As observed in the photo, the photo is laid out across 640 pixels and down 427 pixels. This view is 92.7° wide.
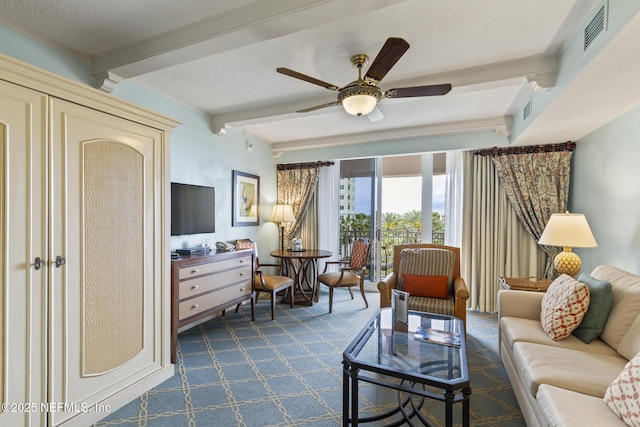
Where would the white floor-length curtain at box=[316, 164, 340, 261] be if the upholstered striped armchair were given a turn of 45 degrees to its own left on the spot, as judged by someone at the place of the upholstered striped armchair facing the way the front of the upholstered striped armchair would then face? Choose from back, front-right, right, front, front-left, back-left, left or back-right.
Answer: back

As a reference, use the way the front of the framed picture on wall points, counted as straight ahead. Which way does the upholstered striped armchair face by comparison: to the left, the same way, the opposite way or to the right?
to the right

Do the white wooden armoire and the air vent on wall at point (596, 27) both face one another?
yes

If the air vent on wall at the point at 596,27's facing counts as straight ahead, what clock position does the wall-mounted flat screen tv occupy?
The wall-mounted flat screen tv is roughly at 1 o'clock from the air vent on wall.

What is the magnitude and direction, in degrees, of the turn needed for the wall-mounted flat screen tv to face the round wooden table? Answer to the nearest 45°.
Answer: approximately 45° to its left

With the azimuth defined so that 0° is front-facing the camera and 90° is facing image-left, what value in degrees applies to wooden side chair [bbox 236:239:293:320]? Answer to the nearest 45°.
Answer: approximately 315°

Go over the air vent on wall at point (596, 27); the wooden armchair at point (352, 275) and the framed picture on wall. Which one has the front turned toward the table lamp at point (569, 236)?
the framed picture on wall

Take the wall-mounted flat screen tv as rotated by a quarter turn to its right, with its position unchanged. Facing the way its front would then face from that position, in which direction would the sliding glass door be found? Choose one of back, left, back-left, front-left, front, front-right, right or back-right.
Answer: back-left

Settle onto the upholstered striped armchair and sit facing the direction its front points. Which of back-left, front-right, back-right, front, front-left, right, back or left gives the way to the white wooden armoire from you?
front-right

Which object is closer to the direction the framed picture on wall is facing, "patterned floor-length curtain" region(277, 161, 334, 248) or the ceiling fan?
the ceiling fan

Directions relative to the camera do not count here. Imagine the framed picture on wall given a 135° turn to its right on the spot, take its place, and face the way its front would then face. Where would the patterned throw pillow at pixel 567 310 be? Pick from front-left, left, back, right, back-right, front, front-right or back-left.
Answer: back-left

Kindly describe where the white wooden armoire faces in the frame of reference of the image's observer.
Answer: facing the viewer and to the right of the viewer

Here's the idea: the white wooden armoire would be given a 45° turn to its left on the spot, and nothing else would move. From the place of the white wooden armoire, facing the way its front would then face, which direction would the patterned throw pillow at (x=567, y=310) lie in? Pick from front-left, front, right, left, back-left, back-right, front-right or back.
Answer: front-right

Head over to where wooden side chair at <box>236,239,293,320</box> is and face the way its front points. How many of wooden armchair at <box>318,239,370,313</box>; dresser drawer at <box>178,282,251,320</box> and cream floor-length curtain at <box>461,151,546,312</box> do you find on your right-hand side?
1

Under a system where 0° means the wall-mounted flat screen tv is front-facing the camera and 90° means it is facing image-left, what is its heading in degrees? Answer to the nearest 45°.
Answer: approximately 315°

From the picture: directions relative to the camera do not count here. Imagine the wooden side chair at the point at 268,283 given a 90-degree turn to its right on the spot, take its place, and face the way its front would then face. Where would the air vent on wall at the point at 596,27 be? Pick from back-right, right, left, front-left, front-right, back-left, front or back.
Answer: left

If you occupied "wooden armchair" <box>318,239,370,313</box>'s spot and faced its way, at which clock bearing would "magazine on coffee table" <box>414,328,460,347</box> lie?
The magazine on coffee table is roughly at 10 o'clock from the wooden armchair.
